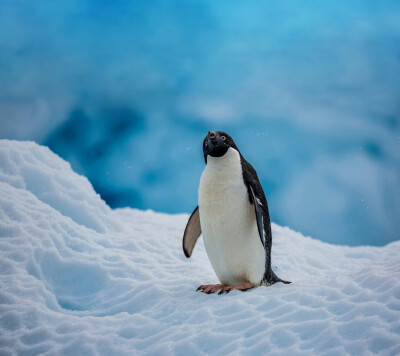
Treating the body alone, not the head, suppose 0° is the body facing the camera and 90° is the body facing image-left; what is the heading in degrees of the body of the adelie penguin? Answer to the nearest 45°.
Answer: approximately 45°
